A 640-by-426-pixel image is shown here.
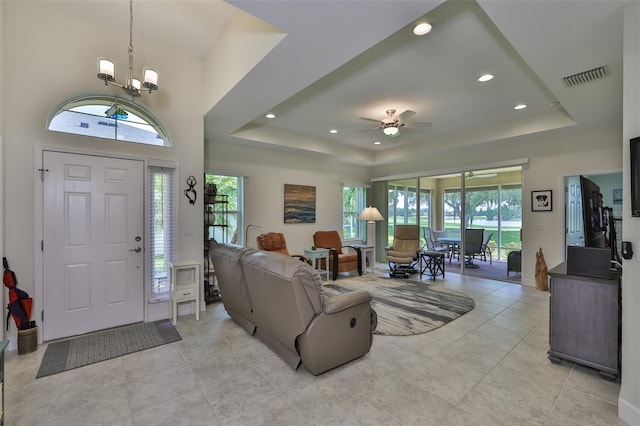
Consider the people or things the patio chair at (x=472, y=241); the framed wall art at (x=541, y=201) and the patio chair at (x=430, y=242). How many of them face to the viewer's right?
1

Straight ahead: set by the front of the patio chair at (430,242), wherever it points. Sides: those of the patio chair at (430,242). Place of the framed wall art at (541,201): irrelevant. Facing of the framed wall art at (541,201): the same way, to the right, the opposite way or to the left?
to the right

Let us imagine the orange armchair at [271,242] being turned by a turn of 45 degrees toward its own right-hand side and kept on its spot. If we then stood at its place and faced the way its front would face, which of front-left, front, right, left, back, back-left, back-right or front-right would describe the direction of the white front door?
front-right

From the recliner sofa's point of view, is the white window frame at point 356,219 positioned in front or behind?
in front

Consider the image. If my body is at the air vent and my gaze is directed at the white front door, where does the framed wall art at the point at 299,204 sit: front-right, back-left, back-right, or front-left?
front-right

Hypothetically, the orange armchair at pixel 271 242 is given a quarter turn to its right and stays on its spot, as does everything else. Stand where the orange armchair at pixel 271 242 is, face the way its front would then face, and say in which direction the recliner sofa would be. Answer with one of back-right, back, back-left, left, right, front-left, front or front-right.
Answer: front-left

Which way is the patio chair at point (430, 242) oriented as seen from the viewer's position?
to the viewer's right

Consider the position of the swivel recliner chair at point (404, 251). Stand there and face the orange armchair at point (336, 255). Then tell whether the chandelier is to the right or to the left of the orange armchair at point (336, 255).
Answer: left

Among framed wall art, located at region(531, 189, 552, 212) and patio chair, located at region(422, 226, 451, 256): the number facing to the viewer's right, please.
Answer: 1

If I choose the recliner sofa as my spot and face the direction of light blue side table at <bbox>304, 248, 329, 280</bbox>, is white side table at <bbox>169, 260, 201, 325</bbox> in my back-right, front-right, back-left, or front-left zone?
front-left

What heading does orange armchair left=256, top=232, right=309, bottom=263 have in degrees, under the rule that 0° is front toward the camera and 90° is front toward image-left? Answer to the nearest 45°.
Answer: approximately 315°

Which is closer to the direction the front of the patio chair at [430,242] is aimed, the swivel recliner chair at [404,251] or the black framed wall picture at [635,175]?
the black framed wall picture

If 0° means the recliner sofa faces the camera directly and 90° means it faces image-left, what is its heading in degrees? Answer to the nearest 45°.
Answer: approximately 225°

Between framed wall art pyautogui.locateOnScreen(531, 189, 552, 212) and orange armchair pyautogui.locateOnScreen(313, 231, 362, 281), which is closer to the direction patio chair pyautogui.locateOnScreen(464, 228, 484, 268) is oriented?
the orange armchair
